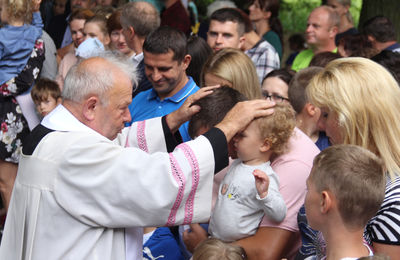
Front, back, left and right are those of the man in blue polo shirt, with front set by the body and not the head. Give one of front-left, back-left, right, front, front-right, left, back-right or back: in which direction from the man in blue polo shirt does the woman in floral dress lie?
right

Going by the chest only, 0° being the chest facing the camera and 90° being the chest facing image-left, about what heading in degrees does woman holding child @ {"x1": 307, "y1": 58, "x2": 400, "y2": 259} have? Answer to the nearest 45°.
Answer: approximately 90°

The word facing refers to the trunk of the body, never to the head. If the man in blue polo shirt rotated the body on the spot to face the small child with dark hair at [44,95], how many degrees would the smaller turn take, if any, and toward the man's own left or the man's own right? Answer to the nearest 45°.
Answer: approximately 90° to the man's own right

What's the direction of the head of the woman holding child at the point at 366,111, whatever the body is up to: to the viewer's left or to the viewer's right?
to the viewer's left

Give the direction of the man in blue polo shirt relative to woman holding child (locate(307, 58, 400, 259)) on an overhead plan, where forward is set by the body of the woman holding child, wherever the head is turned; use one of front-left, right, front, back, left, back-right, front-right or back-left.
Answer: front-right

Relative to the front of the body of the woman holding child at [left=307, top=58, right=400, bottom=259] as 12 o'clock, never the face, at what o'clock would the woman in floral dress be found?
The woman in floral dress is roughly at 1 o'clock from the woman holding child.

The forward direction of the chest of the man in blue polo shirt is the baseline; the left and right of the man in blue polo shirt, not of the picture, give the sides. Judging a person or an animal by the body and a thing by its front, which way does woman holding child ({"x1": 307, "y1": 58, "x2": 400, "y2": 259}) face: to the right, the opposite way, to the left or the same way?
to the right

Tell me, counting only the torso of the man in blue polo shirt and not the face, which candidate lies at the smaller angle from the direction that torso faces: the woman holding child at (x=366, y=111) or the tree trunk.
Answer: the woman holding child

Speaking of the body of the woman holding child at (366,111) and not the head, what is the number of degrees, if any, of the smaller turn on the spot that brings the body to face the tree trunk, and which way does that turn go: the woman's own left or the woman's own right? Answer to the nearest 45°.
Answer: approximately 90° to the woman's own right

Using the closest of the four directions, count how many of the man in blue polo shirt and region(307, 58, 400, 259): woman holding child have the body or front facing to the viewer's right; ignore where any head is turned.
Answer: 0

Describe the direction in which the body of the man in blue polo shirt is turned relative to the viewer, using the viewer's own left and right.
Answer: facing the viewer and to the left of the viewer

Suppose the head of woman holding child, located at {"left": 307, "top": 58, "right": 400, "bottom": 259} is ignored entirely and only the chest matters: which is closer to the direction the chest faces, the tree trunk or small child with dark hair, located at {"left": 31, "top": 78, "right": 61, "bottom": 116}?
the small child with dark hair
